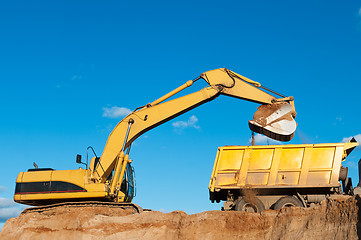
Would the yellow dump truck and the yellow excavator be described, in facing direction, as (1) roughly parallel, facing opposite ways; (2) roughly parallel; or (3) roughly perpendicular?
roughly parallel

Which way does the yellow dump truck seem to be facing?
to the viewer's right

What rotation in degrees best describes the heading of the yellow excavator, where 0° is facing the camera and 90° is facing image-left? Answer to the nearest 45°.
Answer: approximately 270°
